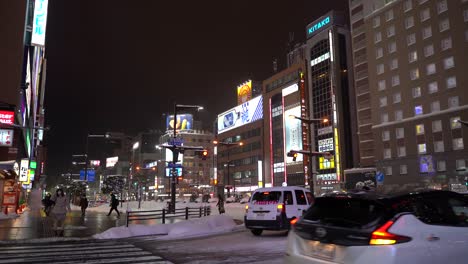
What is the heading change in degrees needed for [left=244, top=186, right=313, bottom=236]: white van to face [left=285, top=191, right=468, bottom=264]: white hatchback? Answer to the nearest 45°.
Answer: approximately 135° to its right

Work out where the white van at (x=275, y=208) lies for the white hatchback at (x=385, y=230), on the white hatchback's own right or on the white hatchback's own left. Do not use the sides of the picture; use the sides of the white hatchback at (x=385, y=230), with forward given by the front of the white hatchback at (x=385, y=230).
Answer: on the white hatchback's own left

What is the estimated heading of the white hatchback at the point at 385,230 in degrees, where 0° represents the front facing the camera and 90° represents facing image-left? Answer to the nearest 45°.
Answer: approximately 225°

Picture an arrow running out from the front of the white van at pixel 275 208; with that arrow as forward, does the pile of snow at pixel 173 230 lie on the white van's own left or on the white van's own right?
on the white van's own left

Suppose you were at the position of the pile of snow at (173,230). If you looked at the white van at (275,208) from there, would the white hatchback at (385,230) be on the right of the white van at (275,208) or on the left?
right

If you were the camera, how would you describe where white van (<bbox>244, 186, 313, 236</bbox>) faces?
facing away from the viewer and to the right of the viewer
